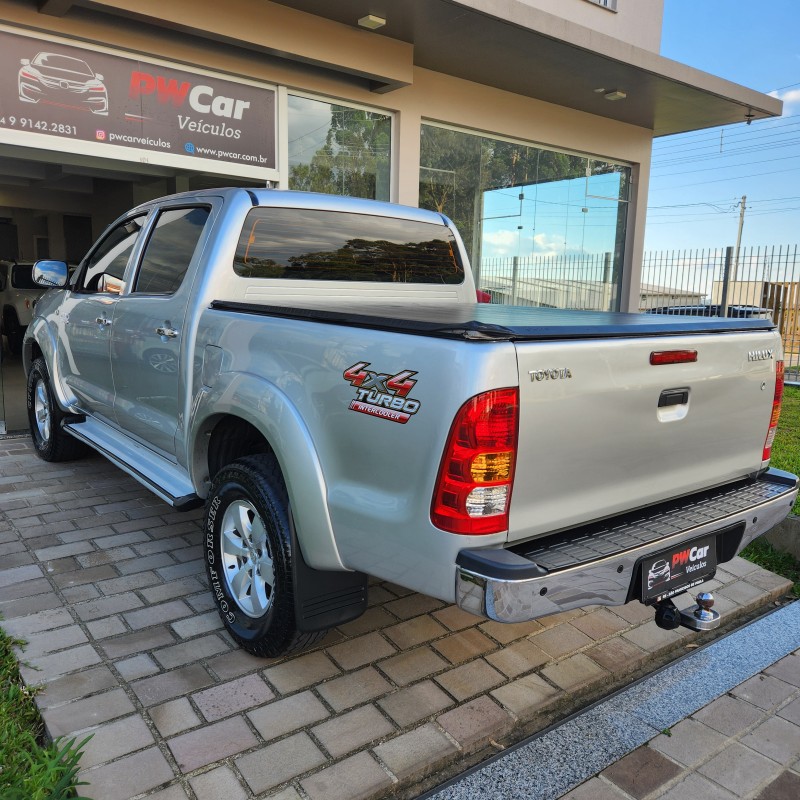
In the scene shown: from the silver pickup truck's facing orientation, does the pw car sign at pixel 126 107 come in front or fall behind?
in front

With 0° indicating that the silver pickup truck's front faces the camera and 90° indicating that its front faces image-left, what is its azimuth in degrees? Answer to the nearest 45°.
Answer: approximately 135°
